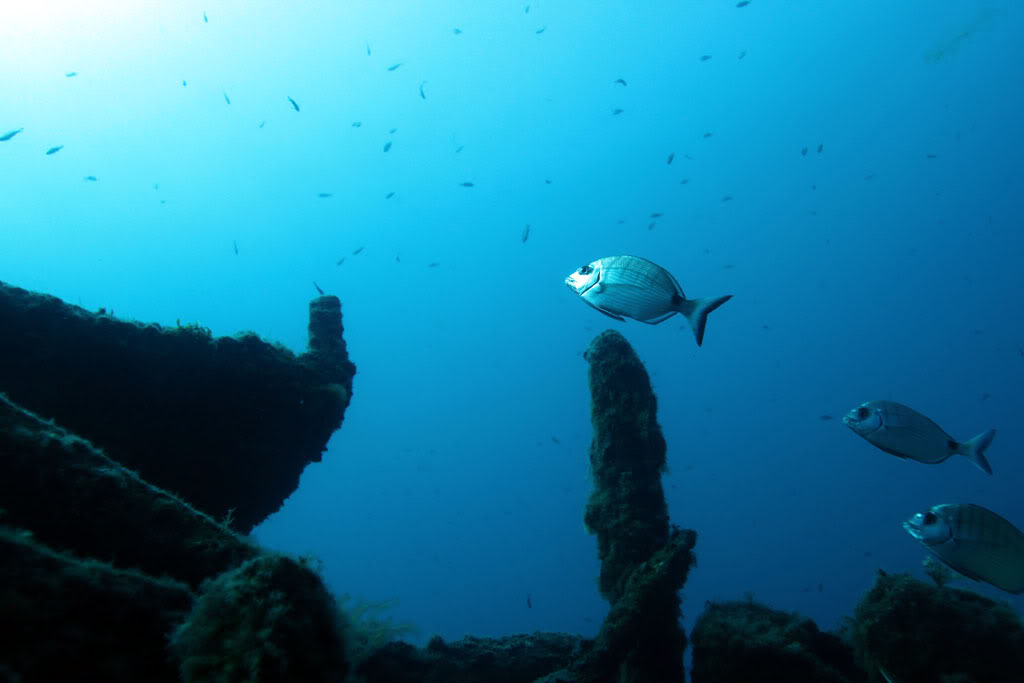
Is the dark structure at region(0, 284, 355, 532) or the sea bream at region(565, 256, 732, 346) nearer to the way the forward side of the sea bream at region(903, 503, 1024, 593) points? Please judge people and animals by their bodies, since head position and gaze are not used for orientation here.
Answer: the dark structure

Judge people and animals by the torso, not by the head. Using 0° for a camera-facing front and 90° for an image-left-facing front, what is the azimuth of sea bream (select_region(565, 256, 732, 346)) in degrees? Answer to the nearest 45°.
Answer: approximately 90°

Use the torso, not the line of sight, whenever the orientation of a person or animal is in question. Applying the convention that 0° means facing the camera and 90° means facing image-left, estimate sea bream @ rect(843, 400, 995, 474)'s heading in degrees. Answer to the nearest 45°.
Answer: approximately 90°

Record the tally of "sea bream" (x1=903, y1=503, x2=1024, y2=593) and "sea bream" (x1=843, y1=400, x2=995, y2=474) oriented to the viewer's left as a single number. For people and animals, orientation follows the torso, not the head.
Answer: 2

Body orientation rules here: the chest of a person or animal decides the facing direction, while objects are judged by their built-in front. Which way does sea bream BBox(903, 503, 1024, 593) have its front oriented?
to the viewer's left

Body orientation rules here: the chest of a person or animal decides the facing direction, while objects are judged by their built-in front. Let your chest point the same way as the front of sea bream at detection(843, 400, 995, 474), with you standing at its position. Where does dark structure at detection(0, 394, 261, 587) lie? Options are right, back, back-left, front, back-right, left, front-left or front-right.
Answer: front-left
